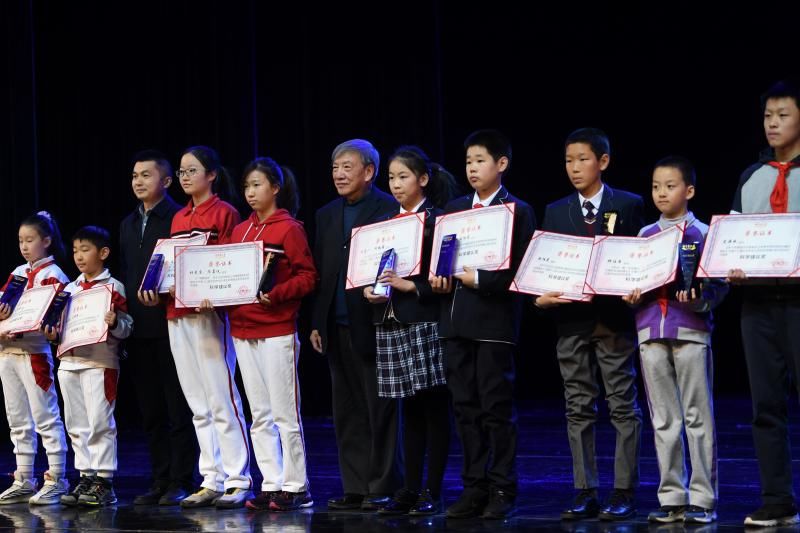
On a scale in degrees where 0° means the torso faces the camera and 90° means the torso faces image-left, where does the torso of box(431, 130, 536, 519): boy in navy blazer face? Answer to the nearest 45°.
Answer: approximately 45°

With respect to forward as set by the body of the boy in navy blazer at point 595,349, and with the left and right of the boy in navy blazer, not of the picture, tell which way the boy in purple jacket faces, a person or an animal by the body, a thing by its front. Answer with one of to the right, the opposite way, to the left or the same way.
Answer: the same way

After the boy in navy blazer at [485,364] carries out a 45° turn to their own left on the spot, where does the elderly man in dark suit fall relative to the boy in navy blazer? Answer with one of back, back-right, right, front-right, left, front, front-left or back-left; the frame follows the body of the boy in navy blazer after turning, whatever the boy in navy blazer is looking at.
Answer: back-right

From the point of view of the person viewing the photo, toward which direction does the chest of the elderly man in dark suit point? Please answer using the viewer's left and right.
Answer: facing the viewer and to the left of the viewer

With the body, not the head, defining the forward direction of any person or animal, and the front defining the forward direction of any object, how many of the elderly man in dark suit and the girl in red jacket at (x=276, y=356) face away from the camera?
0

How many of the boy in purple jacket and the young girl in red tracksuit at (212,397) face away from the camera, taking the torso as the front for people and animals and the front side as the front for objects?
0

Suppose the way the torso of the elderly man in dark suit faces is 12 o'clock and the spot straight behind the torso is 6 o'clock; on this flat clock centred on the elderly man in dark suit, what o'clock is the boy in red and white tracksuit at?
The boy in red and white tracksuit is roughly at 2 o'clock from the elderly man in dark suit.

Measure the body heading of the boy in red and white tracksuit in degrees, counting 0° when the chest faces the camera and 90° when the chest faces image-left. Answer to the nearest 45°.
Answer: approximately 45°

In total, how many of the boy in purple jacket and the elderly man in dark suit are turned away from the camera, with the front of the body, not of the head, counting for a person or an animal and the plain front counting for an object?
0

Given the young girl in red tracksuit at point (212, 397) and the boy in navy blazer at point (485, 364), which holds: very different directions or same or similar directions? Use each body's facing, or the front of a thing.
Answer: same or similar directions

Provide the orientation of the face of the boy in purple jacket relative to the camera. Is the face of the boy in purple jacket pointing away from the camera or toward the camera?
toward the camera

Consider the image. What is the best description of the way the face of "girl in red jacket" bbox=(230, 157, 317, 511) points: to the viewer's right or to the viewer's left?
to the viewer's left

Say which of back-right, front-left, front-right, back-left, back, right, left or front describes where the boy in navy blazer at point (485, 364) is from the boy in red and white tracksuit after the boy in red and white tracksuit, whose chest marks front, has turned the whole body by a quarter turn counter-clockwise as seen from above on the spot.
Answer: front
